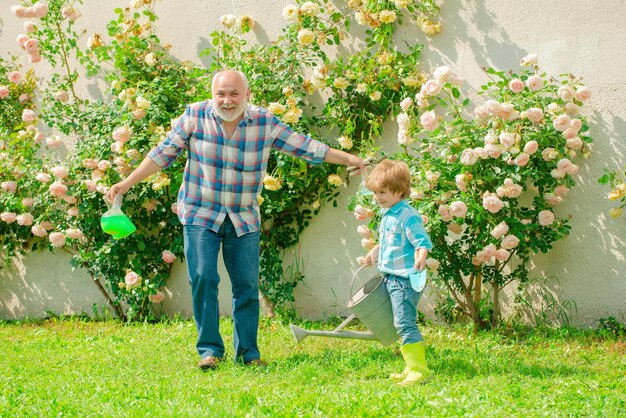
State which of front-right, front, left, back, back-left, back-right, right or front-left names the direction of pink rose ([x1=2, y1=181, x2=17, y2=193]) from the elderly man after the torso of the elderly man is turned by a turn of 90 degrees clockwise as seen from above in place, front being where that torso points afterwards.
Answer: front-right

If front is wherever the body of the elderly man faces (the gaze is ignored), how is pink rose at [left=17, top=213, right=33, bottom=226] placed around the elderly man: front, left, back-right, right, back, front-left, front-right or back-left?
back-right

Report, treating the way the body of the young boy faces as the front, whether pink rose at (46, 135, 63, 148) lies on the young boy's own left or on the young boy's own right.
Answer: on the young boy's own right

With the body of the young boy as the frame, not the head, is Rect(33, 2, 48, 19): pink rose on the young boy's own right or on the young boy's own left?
on the young boy's own right

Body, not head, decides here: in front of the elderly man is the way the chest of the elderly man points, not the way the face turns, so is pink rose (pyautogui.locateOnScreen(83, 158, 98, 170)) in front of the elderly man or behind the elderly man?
behind

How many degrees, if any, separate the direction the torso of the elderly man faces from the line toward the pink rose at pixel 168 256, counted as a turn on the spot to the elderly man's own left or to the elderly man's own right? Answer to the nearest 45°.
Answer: approximately 180°

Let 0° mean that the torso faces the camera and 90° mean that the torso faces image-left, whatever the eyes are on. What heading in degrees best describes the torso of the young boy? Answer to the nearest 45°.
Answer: approximately 45°

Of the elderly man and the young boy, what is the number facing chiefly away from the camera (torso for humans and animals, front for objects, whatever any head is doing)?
0

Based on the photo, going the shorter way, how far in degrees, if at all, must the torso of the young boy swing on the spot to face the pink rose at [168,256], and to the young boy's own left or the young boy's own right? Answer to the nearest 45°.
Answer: approximately 90° to the young boy's own right

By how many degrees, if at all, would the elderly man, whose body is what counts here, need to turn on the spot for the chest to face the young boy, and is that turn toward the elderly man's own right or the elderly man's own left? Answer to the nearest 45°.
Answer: approximately 45° to the elderly man's own left

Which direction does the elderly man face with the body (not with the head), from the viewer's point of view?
toward the camera

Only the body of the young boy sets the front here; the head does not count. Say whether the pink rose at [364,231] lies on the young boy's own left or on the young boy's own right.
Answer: on the young boy's own right
